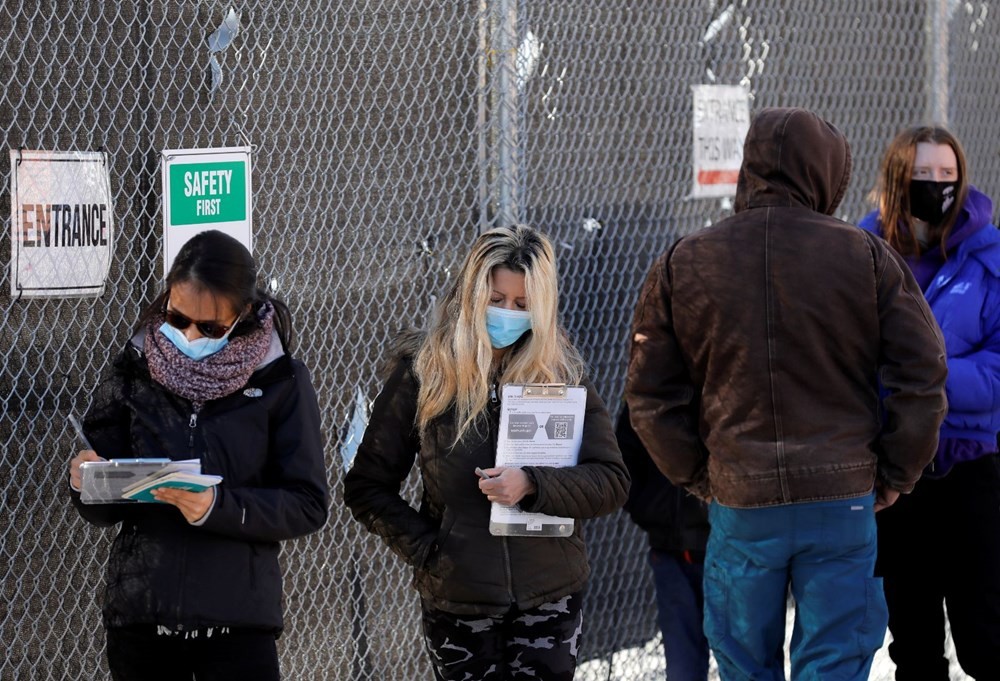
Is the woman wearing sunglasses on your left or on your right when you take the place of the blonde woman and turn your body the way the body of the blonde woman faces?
on your right

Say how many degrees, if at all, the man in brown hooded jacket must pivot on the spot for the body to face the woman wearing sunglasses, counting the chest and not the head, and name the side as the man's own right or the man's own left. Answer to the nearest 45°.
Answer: approximately 135° to the man's own left

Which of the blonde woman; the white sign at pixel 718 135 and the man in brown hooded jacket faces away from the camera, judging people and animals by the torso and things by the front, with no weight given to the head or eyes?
the man in brown hooded jacket

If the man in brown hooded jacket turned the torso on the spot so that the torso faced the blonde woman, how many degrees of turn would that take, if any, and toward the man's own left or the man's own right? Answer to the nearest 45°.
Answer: approximately 90° to the man's own left

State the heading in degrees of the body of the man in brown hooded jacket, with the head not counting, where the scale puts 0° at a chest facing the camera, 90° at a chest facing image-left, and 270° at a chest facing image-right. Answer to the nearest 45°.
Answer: approximately 180°

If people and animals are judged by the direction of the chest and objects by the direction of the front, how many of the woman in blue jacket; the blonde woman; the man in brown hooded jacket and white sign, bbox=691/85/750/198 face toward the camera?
3

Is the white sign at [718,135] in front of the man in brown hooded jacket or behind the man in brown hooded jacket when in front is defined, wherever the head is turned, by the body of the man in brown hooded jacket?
in front

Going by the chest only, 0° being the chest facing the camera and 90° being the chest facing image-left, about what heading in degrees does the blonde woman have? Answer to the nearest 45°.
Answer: approximately 0°

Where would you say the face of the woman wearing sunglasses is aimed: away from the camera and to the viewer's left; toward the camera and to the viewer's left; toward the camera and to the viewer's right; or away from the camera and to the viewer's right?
toward the camera and to the viewer's left

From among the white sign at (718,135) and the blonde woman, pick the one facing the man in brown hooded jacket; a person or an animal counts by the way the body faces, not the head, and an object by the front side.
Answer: the white sign

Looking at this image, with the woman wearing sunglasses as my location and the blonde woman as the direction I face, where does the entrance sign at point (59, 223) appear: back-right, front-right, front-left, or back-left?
back-left
